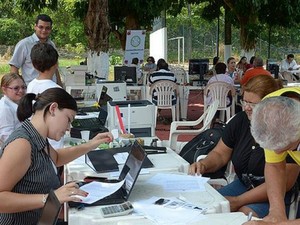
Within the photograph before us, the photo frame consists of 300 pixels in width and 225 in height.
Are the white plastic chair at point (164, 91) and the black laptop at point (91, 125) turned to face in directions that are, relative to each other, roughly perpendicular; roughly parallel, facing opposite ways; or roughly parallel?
roughly perpendicular

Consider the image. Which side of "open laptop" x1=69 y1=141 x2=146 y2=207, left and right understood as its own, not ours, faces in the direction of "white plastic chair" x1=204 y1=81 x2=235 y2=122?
right

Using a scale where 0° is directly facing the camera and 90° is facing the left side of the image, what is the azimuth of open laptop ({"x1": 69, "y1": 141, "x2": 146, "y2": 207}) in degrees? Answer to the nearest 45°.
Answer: approximately 90°

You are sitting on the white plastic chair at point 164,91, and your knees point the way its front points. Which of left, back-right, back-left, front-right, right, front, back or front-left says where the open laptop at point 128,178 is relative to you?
back

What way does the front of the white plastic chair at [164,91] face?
away from the camera

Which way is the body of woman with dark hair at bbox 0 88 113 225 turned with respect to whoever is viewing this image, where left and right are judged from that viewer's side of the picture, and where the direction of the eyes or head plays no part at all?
facing to the right of the viewer

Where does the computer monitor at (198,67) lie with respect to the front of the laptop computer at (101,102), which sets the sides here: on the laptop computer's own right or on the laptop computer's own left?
on the laptop computer's own right
